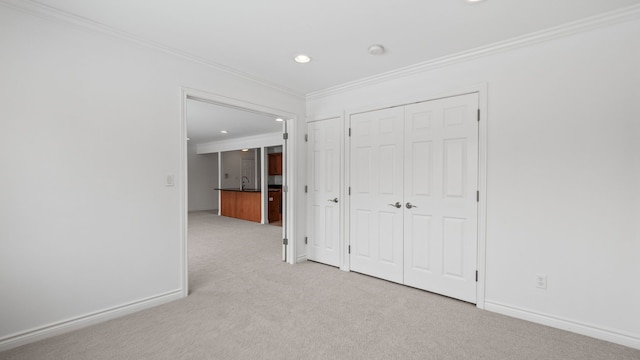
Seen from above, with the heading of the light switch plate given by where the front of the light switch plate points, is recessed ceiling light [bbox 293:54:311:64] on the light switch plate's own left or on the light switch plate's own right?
on the light switch plate's own left

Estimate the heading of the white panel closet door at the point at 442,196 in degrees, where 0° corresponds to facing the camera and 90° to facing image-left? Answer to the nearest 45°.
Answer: approximately 45°

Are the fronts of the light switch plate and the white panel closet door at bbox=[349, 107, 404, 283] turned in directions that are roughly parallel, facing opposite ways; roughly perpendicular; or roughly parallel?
roughly perpendicular

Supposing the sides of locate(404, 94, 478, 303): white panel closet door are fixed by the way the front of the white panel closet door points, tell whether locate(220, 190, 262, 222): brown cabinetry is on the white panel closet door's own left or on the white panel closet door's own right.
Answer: on the white panel closet door's own right

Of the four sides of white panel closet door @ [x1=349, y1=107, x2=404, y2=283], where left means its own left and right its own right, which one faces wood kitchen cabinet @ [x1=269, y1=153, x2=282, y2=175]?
right
